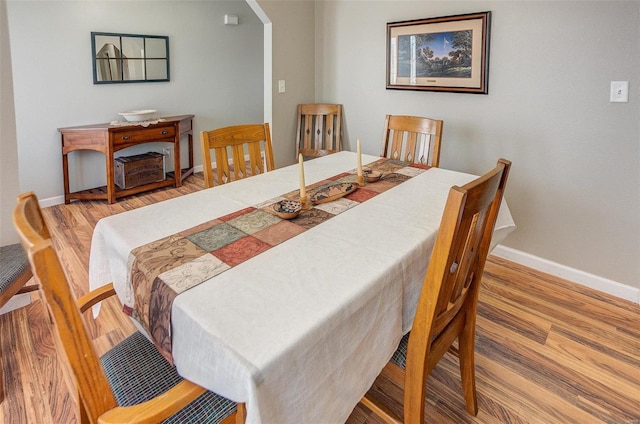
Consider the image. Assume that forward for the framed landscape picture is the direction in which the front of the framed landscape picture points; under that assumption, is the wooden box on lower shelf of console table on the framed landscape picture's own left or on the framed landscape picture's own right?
on the framed landscape picture's own right

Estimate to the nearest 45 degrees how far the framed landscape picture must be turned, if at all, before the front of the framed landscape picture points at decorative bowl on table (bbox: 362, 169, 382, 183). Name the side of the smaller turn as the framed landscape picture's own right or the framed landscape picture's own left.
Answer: approximately 45° to the framed landscape picture's own left

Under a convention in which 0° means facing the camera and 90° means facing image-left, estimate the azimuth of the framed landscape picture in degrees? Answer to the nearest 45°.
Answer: approximately 45°

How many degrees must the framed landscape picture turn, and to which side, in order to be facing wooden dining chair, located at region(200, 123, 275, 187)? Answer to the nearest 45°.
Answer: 0° — it already faces it

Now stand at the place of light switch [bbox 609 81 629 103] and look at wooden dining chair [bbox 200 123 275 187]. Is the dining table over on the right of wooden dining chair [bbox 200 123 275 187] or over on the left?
left

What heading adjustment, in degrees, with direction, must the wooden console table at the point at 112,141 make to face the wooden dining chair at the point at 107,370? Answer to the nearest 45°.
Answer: approximately 45° to its right
